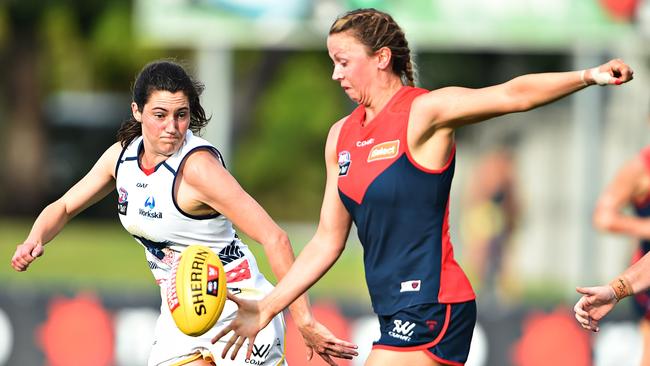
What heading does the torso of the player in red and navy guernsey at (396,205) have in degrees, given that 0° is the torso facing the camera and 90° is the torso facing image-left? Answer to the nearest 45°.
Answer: approximately 45°

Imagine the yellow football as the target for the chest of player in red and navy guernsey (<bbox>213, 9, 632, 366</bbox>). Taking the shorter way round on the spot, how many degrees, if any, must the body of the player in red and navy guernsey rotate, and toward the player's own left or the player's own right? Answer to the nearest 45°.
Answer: approximately 45° to the player's own right

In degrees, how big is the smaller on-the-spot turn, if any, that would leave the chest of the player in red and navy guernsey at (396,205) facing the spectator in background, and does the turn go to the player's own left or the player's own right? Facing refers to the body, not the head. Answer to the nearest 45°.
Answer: approximately 135° to the player's own right

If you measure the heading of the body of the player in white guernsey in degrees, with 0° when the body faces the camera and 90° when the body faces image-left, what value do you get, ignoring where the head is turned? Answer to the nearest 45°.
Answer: approximately 45°
